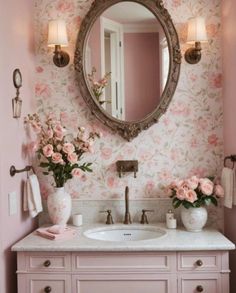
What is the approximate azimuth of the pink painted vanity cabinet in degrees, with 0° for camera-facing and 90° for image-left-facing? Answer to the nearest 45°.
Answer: approximately 0°

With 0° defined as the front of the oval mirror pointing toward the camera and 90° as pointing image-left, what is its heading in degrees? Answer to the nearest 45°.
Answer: approximately 0°
